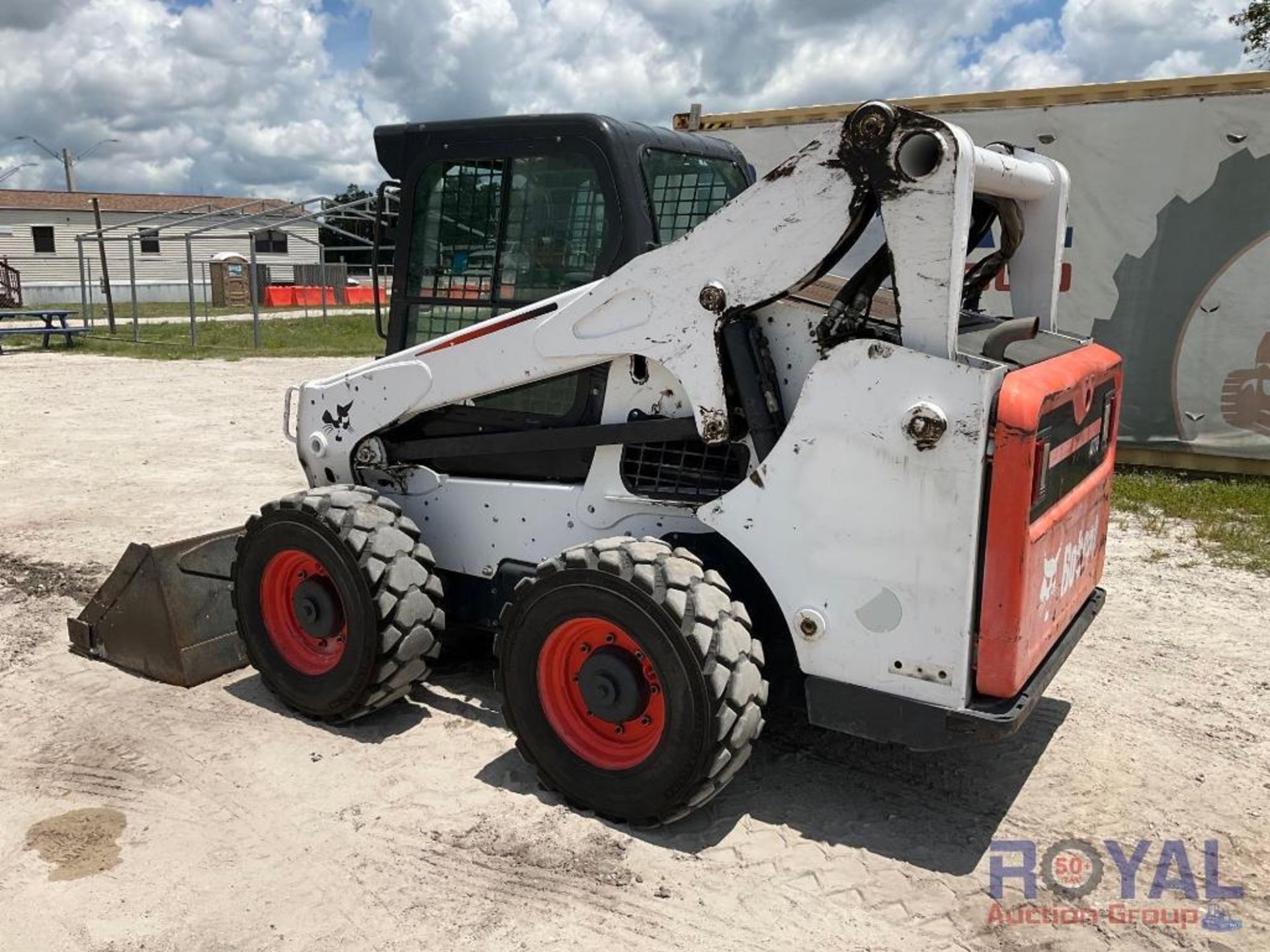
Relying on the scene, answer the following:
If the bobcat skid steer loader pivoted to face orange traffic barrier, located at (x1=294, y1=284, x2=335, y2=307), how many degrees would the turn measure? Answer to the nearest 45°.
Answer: approximately 45° to its right

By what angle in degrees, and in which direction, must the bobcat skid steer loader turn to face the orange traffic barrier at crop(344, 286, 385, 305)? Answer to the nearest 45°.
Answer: approximately 45° to its right

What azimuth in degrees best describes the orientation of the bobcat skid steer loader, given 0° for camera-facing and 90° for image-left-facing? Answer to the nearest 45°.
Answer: approximately 135°

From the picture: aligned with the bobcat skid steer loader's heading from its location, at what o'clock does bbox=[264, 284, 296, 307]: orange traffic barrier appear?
The orange traffic barrier is roughly at 1 o'clock from the bobcat skid steer loader.

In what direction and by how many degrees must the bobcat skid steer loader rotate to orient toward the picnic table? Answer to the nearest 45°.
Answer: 0° — it already faces it
